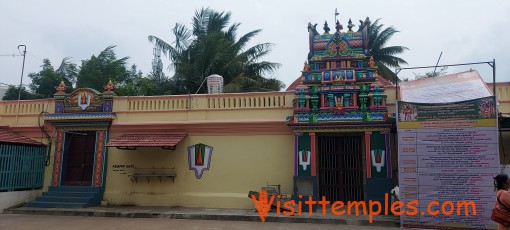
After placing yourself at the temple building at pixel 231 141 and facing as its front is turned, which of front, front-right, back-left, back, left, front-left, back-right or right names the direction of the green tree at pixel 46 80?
back-right

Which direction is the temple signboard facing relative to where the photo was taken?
toward the camera

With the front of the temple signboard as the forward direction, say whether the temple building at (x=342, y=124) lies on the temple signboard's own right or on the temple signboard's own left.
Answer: on the temple signboard's own right

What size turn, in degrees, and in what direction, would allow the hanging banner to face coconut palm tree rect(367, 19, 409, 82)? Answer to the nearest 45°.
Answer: approximately 180°

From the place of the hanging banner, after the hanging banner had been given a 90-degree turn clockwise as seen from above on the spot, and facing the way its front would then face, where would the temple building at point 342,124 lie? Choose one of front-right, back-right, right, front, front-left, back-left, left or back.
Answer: front

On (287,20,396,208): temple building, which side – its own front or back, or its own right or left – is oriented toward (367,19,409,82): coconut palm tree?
back

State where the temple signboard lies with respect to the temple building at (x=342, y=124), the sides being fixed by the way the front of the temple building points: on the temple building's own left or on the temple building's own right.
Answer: on the temple building's own left

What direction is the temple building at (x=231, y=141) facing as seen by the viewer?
toward the camera

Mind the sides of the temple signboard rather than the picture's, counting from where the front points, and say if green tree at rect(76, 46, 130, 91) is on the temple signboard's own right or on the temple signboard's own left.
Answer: on the temple signboard's own right

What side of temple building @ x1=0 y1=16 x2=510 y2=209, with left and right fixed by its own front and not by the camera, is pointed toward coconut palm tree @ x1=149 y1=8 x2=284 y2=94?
back

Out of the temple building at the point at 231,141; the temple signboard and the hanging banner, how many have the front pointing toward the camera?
3

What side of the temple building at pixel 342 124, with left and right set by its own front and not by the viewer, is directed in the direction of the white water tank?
right

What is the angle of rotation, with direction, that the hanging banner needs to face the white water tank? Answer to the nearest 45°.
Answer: approximately 90° to its right

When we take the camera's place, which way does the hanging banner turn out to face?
facing the viewer

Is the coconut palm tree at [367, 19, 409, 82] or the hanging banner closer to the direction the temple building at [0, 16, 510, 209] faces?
the hanging banner
